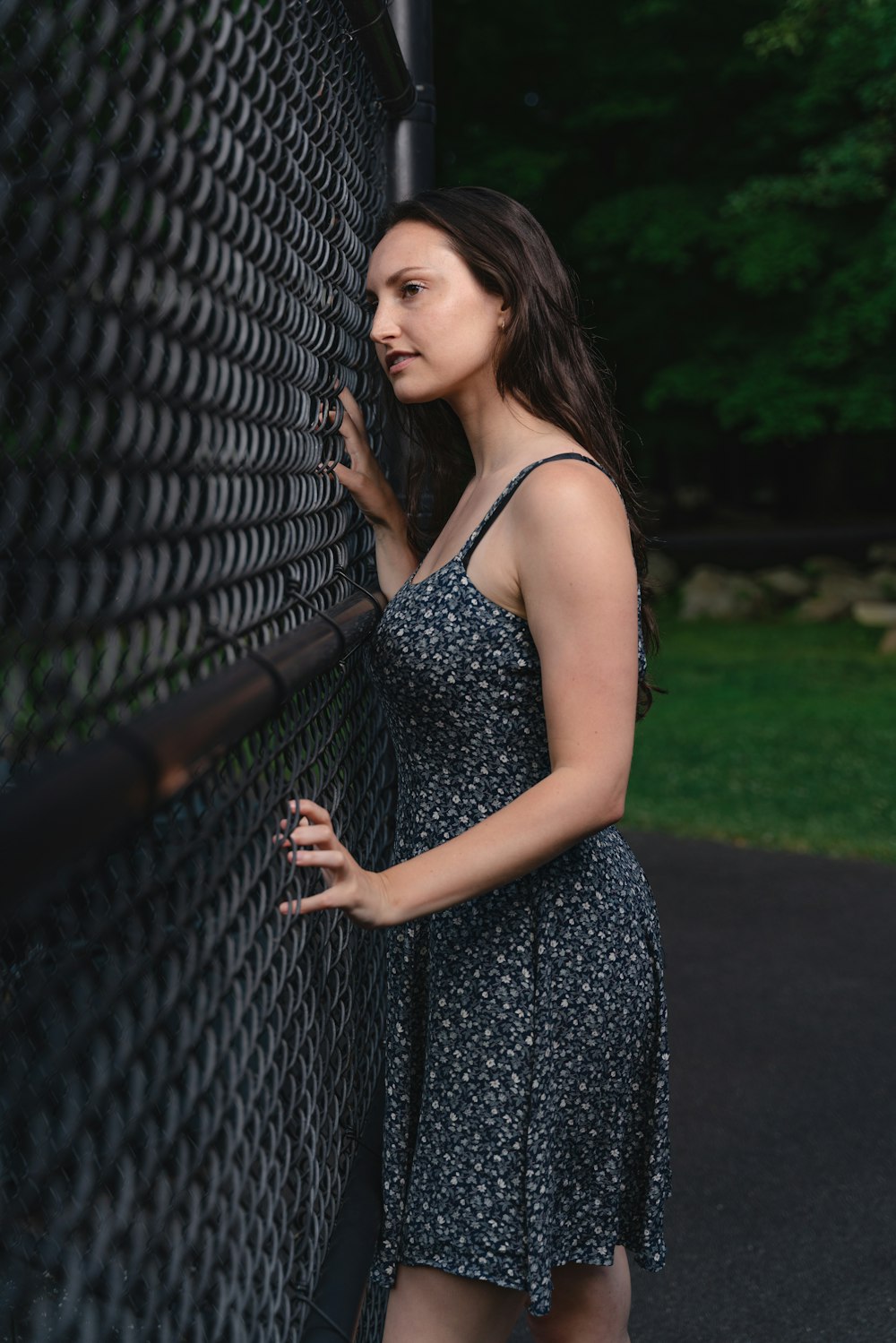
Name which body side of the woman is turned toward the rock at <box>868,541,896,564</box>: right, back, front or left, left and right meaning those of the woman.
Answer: right

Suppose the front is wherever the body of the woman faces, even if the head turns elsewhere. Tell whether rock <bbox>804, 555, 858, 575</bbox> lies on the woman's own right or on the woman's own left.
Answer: on the woman's own right

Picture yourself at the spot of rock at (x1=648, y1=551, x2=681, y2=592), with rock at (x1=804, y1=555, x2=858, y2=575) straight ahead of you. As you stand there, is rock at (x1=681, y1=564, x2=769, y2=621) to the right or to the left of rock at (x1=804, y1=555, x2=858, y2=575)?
right

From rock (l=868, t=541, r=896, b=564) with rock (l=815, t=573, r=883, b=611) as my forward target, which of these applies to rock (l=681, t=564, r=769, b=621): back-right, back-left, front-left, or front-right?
front-right

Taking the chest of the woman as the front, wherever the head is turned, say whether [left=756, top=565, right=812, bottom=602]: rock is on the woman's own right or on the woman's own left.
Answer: on the woman's own right

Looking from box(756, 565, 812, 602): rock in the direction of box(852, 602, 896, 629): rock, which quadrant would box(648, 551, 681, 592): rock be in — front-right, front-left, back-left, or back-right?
back-right

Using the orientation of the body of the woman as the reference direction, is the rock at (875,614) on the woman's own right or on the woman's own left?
on the woman's own right

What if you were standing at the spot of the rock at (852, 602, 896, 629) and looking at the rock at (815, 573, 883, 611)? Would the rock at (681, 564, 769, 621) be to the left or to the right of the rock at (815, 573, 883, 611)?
left

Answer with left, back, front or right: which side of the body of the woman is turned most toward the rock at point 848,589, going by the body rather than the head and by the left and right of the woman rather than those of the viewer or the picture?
right

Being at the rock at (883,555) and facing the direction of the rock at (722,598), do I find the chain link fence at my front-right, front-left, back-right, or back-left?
front-left

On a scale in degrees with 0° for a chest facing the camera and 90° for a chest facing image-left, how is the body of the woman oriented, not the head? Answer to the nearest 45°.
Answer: approximately 90°

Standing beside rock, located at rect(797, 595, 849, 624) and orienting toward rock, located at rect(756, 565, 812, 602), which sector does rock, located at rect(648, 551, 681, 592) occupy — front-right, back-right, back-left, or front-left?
front-left
